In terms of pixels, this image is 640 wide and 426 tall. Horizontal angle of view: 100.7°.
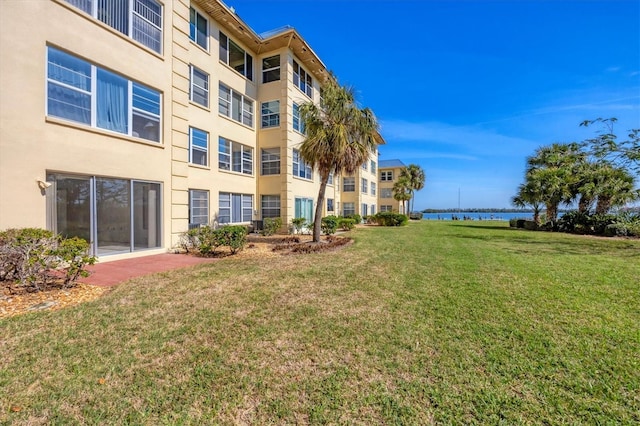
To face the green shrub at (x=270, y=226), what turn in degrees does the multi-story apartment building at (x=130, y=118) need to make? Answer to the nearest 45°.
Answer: approximately 90° to its left

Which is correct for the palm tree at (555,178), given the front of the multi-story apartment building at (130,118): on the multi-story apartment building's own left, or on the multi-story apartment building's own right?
on the multi-story apartment building's own left

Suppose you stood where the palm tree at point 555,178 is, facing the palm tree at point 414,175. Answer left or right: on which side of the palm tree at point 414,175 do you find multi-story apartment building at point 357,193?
left

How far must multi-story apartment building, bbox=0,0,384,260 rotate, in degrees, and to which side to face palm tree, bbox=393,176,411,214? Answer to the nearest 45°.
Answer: approximately 90° to its left

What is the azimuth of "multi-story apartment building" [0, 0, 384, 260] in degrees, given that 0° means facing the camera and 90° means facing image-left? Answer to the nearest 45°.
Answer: approximately 315°

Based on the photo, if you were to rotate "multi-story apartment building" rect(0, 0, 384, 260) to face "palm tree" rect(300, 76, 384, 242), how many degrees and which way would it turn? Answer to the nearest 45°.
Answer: approximately 45° to its left

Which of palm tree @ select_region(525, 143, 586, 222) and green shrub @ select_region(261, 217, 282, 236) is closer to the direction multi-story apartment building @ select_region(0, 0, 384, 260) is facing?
the palm tree

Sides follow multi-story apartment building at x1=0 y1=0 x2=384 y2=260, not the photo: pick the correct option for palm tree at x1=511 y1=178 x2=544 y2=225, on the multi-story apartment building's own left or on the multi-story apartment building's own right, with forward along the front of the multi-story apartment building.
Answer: on the multi-story apartment building's own left

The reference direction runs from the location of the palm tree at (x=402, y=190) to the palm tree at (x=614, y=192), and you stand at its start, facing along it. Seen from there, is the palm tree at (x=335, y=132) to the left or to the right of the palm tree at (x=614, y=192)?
right
